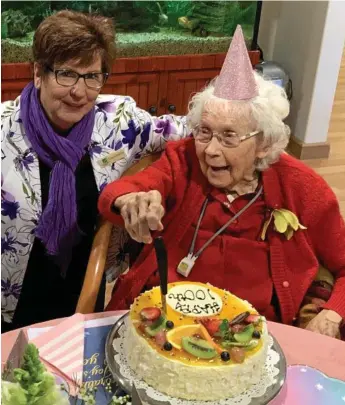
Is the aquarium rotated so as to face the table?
yes

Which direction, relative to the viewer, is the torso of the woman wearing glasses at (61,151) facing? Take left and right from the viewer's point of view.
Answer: facing the viewer

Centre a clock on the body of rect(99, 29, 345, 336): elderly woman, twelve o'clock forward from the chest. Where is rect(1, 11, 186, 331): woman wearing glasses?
The woman wearing glasses is roughly at 2 o'clock from the elderly woman.

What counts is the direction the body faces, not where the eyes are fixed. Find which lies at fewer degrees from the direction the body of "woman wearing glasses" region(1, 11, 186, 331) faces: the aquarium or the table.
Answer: the table

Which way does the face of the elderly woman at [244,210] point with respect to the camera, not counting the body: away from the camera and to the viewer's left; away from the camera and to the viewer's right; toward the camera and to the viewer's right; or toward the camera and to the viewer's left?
toward the camera and to the viewer's left

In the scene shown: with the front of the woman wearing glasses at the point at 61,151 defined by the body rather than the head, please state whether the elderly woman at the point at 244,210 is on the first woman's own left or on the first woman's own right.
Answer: on the first woman's own left

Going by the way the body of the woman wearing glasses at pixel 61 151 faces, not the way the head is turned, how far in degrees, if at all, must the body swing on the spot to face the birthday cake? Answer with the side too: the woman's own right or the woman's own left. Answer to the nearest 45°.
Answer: approximately 45° to the woman's own left

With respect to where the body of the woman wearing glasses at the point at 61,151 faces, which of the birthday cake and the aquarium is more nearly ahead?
the birthday cake

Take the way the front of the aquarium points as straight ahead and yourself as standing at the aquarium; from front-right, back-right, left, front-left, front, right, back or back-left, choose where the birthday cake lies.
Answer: front

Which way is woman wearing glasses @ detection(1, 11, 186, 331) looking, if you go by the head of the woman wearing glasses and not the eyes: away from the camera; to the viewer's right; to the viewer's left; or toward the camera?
toward the camera

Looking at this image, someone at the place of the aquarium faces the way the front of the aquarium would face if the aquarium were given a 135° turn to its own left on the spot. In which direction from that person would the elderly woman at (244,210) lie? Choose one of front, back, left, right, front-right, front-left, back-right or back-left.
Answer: back-right

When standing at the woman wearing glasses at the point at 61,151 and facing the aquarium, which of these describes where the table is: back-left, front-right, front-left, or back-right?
back-right

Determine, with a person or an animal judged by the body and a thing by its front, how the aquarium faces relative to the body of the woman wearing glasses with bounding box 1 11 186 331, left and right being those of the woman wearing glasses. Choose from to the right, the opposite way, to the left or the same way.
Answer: the same way

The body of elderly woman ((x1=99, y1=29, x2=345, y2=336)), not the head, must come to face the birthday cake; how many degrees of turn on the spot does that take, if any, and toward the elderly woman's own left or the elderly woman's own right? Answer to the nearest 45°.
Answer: approximately 45° to the elderly woman's own left

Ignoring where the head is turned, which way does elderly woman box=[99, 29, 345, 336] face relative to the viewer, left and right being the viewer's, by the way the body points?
facing the viewer and to the left of the viewer

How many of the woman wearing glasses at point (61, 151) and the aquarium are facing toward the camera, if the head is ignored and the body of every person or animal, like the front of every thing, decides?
2
